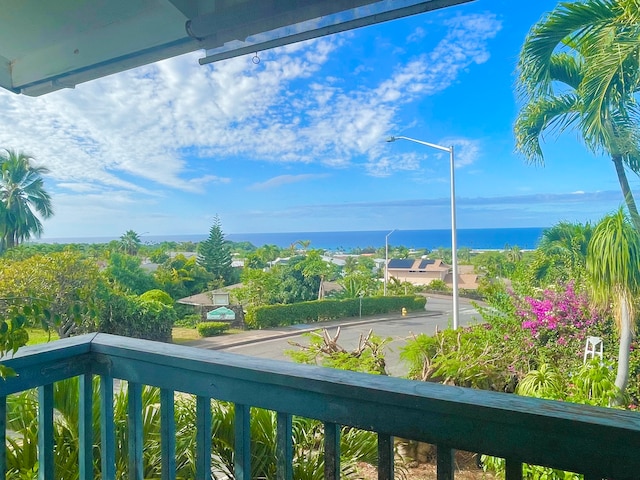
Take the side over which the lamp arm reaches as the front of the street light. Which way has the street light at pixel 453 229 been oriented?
to the viewer's left

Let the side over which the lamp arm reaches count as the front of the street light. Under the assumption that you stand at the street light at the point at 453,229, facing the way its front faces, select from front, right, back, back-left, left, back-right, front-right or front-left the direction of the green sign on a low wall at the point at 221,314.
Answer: front-left

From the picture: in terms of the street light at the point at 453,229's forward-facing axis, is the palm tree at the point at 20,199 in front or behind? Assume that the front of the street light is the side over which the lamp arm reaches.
in front

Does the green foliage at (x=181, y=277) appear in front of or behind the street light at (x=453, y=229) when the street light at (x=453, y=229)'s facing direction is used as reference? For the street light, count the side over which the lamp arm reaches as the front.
in front

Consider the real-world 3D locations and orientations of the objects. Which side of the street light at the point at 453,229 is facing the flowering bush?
left

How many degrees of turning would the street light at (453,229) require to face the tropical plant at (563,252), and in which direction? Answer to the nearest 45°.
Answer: approximately 180°

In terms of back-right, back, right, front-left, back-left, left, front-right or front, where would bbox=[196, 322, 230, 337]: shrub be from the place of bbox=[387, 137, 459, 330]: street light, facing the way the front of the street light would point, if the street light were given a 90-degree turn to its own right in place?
back-left

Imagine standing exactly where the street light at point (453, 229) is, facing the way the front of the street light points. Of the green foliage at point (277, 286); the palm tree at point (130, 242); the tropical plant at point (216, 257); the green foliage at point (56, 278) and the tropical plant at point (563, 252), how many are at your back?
1

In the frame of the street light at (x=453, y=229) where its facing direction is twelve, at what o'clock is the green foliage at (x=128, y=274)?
The green foliage is roughly at 11 o'clock from the street light.

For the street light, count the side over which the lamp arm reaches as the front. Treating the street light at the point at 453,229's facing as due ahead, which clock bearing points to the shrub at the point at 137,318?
The shrub is roughly at 11 o'clock from the street light.

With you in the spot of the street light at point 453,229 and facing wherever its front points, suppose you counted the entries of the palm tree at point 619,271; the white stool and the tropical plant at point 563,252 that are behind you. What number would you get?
3

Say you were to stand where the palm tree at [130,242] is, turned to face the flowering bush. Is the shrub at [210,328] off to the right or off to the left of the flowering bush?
right

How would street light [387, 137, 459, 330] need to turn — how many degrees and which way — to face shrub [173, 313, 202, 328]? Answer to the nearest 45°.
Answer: approximately 45° to its left
